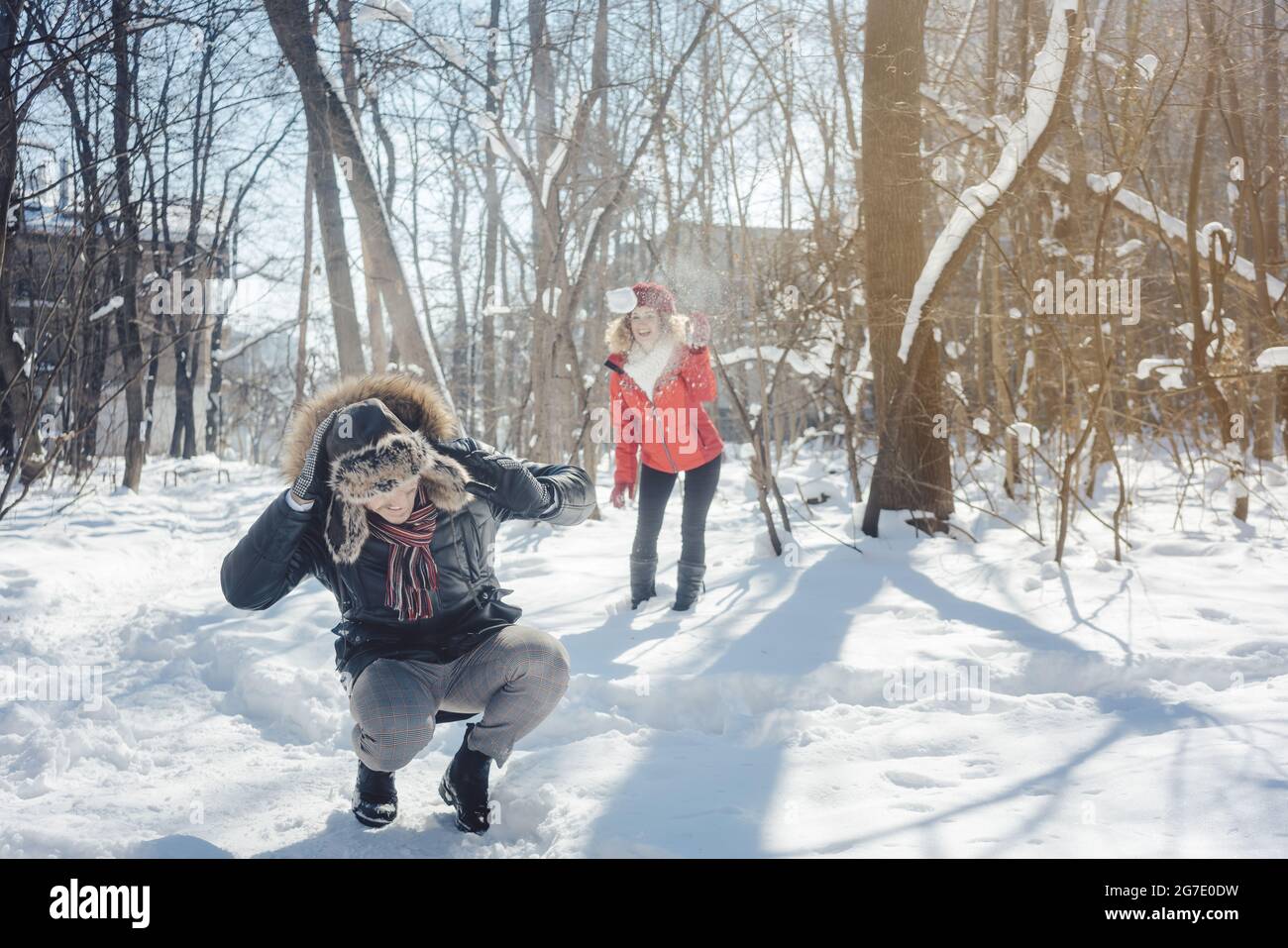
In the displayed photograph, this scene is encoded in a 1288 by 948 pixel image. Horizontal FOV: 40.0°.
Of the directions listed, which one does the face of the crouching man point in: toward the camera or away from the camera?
toward the camera

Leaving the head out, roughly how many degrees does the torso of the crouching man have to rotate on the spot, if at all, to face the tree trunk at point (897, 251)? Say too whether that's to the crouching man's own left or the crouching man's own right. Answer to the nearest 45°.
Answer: approximately 135° to the crouching man's own left

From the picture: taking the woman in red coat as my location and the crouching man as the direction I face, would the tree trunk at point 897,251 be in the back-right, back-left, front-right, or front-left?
back-left

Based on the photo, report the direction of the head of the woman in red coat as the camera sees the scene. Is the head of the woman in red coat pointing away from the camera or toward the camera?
toward the camera

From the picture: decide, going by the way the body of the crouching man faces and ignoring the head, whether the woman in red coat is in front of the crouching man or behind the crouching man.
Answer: behind

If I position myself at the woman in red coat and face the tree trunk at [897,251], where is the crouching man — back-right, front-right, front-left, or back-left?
back-right

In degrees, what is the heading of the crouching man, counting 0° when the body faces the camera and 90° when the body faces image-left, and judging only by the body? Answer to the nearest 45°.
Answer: approximately 0°
